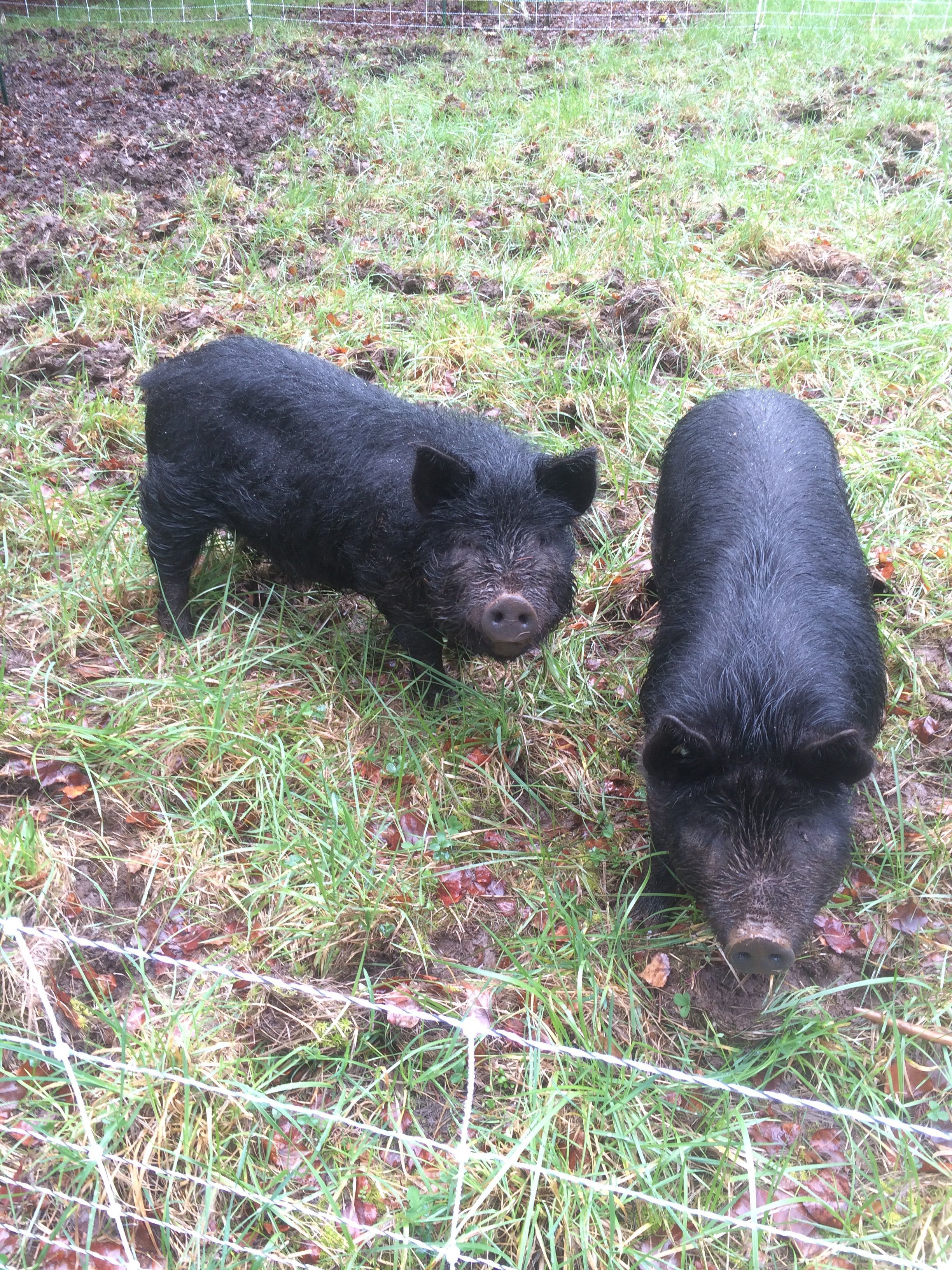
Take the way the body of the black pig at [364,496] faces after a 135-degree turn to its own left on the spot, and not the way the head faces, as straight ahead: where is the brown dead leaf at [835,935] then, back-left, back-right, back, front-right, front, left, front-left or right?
back-right

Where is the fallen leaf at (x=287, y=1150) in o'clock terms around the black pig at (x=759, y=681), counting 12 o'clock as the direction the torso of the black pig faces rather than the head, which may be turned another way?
The fallen leaf is roughly at 1 o'clock from the black pig.

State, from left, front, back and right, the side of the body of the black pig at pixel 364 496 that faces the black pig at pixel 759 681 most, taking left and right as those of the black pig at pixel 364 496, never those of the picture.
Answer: front

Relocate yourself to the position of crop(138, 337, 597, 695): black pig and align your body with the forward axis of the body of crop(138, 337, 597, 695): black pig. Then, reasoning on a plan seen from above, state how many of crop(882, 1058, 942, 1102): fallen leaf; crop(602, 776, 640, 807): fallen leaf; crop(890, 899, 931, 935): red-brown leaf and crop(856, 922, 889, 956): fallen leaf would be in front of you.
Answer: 4

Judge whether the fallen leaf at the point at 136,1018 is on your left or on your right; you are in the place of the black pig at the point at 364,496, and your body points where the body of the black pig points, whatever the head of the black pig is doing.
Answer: on your right

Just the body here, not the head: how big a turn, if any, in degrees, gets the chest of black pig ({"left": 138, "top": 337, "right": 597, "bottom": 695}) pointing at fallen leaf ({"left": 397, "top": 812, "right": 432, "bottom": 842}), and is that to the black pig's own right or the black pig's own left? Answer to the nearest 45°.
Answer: approximately 45° to the black pig's own right

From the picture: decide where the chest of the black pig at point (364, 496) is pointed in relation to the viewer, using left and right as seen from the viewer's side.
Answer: facing the viewer and to the right of the viewer

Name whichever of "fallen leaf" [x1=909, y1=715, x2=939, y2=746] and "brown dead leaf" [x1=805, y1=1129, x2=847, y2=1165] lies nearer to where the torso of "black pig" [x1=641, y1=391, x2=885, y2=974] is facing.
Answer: the brown dead leaf

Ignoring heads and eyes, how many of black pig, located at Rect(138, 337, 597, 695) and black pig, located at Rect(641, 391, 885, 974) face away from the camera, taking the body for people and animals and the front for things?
0

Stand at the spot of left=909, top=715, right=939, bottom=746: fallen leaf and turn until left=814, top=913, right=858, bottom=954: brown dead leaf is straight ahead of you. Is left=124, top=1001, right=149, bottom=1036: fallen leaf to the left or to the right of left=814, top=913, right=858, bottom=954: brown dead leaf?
right

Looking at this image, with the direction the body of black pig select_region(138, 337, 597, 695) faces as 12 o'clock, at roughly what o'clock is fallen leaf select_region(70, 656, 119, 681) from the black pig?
The fallen leaf is roughly at 4 o'clock from the black pig.

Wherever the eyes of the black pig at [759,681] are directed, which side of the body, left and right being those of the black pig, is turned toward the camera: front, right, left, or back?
front
